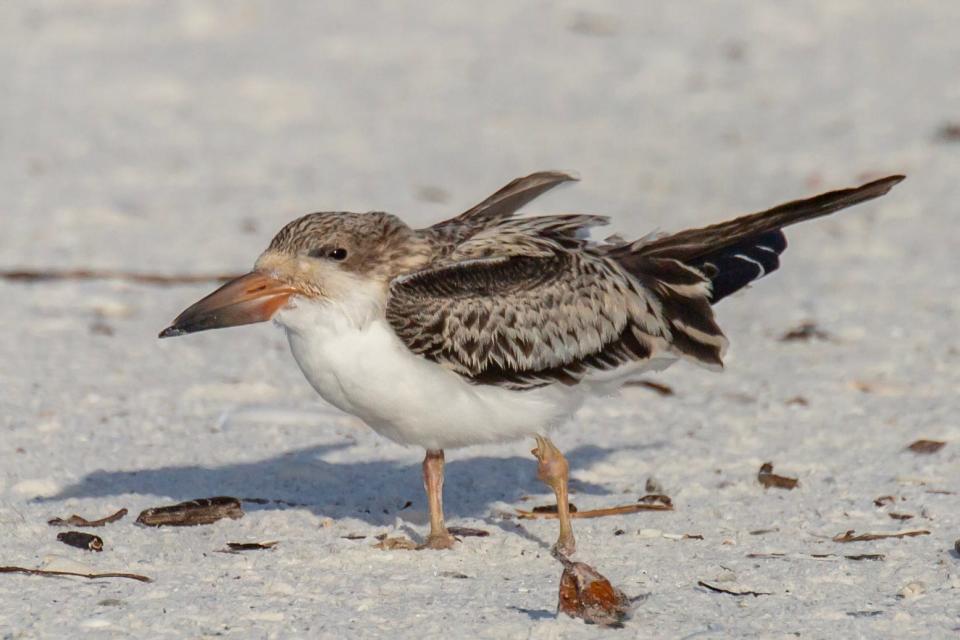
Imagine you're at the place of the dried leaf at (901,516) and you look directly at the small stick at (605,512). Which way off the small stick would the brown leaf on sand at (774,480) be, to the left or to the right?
right

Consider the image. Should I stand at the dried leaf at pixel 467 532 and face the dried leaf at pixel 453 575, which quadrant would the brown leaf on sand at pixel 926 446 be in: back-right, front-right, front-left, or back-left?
back-left

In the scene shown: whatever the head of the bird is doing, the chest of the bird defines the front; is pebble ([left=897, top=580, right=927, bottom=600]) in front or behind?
behind

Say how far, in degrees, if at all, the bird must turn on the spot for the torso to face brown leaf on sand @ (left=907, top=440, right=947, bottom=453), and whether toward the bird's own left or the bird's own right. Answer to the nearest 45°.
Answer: approximately 135° to the bird's own right

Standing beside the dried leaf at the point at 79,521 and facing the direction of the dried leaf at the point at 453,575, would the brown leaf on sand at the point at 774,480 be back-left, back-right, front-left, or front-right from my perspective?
front-left

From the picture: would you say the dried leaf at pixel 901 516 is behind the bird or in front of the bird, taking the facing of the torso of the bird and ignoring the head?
behind

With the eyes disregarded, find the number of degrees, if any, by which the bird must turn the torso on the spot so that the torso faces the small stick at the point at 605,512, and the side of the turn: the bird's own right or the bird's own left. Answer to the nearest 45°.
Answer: approximately 135° to the bird's own right

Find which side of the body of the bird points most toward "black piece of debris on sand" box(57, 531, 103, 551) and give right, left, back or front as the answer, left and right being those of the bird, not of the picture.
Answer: front

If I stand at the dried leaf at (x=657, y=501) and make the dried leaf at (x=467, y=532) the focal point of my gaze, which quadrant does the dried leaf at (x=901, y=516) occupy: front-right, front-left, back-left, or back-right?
back-left

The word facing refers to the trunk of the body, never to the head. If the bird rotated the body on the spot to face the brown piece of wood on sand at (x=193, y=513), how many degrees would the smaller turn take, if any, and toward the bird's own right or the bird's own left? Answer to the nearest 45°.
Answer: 0° — it already faces it

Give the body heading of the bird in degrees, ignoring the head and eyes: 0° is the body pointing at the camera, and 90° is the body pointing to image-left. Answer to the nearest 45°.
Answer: approximately 90°

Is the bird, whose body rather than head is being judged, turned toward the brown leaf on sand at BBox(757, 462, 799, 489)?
no

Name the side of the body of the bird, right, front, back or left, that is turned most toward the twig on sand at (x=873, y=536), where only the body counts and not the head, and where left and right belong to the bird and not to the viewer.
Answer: back

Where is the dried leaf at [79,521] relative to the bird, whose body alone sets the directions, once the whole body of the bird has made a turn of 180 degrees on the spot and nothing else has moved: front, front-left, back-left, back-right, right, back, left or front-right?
back
